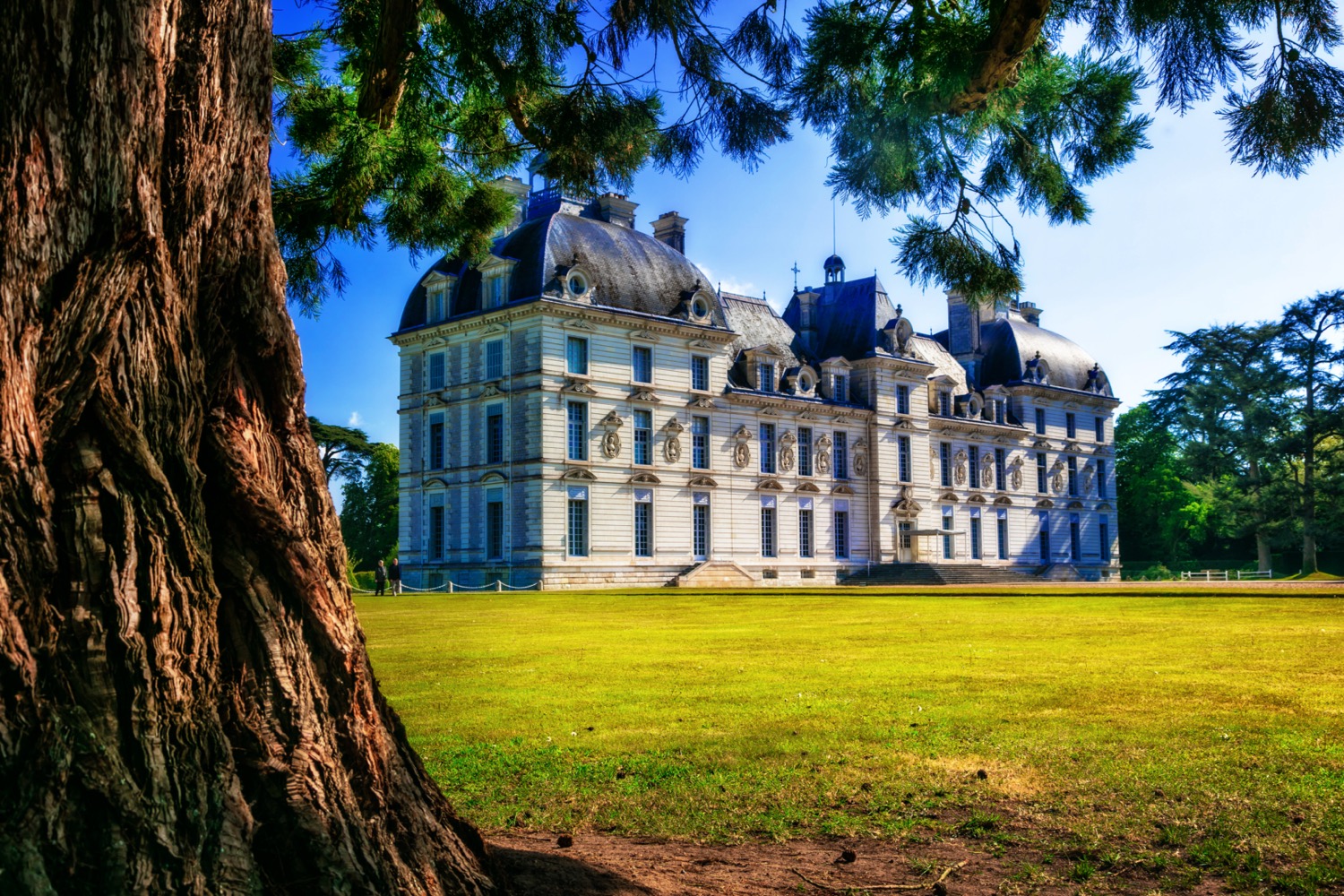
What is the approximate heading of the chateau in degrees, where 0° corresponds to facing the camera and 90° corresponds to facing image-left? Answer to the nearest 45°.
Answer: approximately 315°

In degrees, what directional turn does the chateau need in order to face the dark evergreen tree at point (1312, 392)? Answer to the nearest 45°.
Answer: approximately 45° to its left
